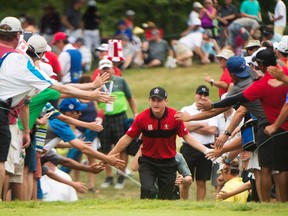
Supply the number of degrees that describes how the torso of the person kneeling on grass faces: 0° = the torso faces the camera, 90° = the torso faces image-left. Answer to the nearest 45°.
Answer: approximately 90°
